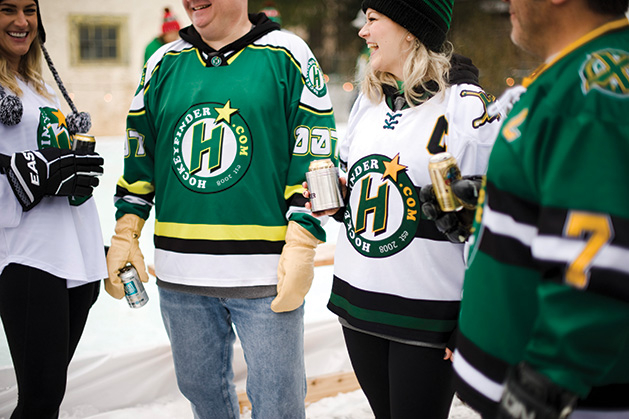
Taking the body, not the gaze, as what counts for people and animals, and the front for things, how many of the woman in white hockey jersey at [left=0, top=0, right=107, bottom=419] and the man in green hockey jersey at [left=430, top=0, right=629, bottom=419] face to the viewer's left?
1

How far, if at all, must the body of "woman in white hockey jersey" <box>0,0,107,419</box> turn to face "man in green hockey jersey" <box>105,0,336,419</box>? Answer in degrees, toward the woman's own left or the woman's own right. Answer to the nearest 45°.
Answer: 0° — they already face them

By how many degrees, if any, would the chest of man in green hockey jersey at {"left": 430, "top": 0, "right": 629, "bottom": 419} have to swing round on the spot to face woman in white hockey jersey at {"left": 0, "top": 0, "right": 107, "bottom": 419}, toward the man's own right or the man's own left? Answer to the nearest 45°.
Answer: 0° — they already face them

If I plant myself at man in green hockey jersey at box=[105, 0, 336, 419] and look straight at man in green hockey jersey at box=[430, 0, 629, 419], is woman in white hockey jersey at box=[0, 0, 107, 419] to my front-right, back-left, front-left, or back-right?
back-right

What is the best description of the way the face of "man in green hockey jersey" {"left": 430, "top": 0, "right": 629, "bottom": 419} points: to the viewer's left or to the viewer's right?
to the viewer's left

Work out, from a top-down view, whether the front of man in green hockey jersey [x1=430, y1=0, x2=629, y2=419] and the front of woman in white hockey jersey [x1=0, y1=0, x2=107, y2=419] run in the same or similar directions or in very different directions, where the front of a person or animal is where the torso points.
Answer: very different directions

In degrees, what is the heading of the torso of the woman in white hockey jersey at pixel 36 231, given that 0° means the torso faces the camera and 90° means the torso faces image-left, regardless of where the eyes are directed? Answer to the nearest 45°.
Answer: approximately 315°

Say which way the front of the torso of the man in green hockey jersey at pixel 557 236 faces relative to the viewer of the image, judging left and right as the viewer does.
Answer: facing to the left of the viewer

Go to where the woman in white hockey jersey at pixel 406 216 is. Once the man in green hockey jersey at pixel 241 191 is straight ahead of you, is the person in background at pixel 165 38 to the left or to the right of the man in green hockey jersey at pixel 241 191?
right

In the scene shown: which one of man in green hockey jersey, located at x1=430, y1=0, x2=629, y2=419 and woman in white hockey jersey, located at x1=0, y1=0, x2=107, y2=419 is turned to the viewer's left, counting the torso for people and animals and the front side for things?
the man in green hockey jersey
